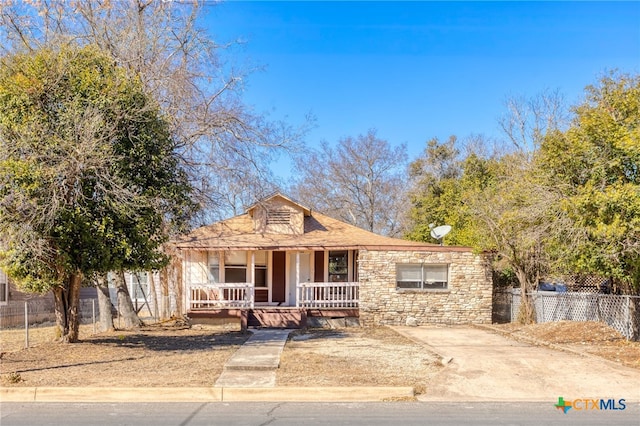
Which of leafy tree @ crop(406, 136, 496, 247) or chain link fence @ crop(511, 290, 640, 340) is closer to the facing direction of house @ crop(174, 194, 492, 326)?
the chain link fence

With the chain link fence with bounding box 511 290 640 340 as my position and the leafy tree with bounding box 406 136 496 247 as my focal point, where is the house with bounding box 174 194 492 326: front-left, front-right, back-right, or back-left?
front-left

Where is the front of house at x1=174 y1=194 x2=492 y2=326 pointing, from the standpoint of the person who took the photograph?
facing the viewer

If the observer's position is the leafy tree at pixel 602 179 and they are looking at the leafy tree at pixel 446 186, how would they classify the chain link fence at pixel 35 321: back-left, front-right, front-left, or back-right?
front-left

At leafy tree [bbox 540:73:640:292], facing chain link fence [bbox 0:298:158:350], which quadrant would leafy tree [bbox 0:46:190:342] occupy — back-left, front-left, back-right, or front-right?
front-left

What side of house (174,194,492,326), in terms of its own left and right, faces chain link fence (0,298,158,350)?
right
